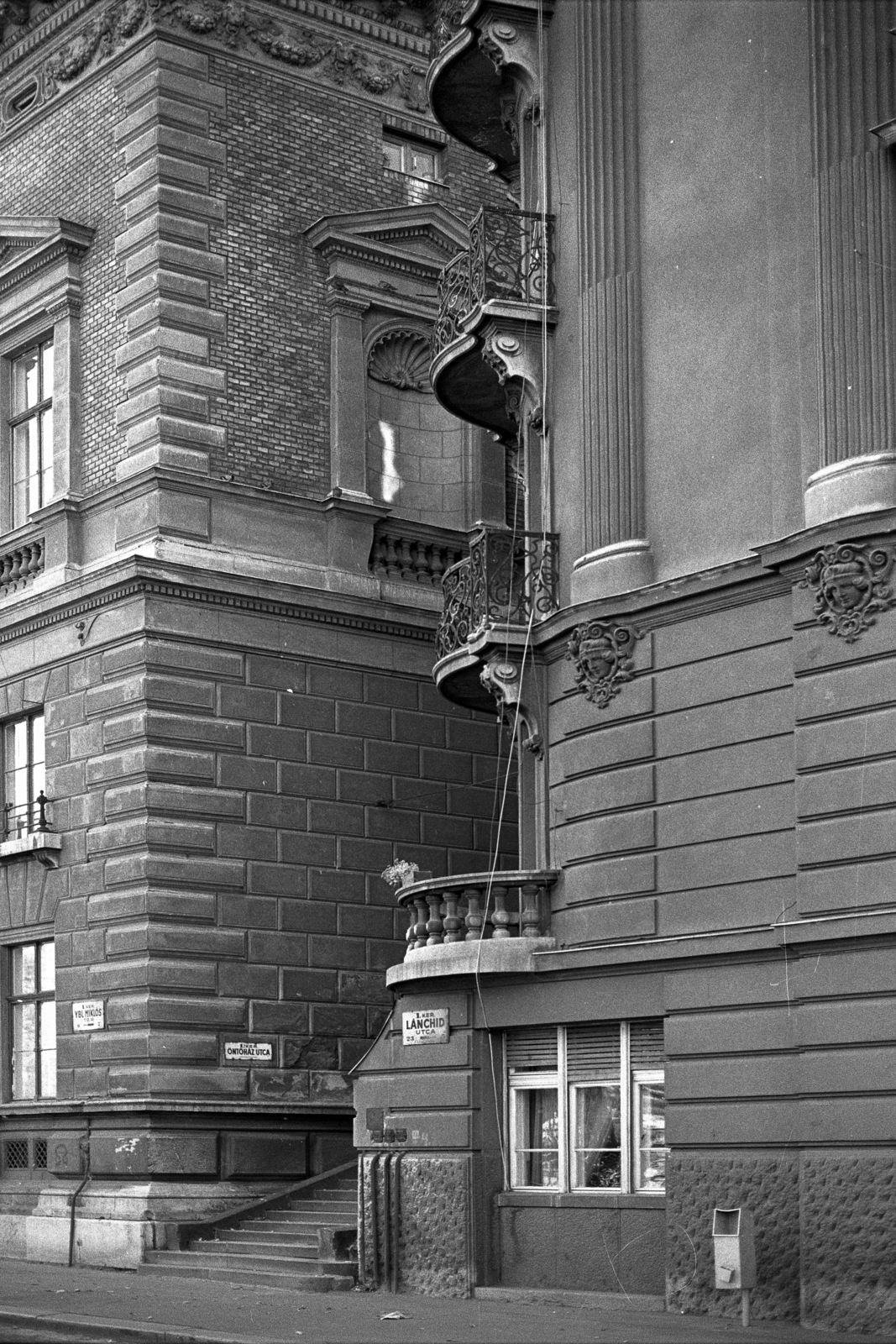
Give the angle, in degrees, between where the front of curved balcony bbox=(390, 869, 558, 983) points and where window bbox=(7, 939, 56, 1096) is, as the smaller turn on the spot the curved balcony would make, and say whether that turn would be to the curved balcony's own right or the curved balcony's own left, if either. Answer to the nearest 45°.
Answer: approximately 90° to the curved balcony's own right

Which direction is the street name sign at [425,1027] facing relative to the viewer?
toward the camera

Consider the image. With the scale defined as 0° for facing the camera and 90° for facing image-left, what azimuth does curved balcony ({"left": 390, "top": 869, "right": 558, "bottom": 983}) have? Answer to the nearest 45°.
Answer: approximately 45°

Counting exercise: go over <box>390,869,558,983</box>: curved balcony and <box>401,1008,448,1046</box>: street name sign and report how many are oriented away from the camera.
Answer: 0
